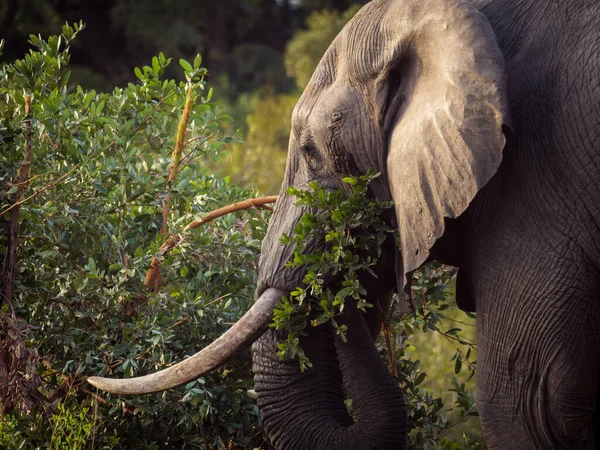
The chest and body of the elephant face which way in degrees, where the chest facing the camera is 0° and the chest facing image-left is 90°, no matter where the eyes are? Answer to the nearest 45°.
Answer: approximately 90°
